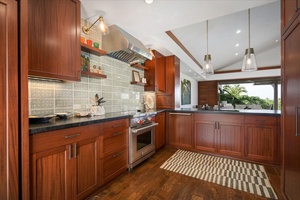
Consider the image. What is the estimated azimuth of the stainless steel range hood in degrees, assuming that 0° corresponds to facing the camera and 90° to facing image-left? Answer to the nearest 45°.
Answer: approximately 315°

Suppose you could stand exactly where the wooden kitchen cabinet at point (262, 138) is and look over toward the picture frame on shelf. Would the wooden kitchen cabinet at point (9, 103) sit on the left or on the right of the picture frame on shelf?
left

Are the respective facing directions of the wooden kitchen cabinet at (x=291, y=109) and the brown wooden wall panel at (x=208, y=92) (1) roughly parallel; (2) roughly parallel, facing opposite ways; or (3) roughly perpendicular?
roughly perpendicular

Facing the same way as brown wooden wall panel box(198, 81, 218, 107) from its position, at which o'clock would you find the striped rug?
The striped rug is roughly at 12 o'clock from the brown wooden wall panel.

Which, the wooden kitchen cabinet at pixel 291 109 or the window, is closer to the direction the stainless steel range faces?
the wooden kitchen cabinet

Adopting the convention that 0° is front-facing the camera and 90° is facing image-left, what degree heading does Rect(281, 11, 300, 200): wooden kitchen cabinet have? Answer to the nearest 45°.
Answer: approximately 90°

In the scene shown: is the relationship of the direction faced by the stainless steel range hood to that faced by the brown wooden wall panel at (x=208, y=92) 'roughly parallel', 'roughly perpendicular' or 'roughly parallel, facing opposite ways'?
roughly perpendicular
